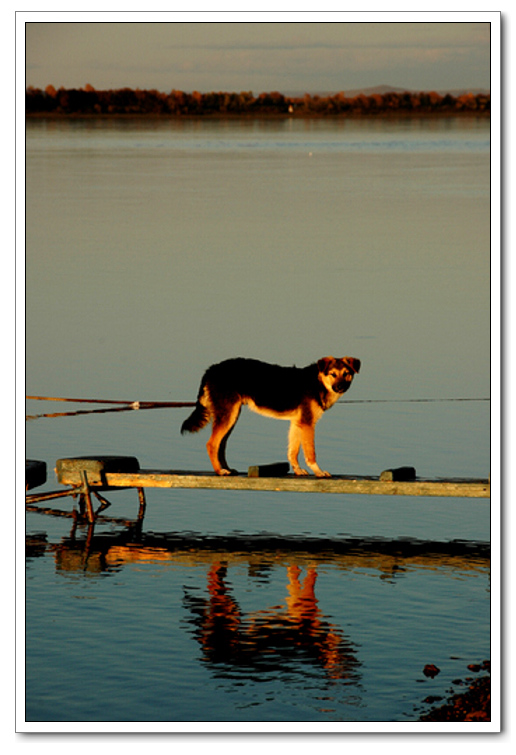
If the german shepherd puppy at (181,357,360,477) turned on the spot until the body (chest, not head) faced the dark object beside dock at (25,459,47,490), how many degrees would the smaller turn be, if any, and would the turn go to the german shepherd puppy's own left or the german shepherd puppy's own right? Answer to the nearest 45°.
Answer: approximately 135° to the german shepherd puppy's own left

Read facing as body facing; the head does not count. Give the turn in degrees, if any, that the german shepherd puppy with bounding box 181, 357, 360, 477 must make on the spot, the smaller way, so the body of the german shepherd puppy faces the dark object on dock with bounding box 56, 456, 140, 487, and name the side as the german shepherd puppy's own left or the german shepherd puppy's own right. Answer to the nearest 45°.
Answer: approximately 135° to the german shepherd puppy's own left

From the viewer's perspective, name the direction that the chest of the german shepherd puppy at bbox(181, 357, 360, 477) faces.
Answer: to the viewer's right
